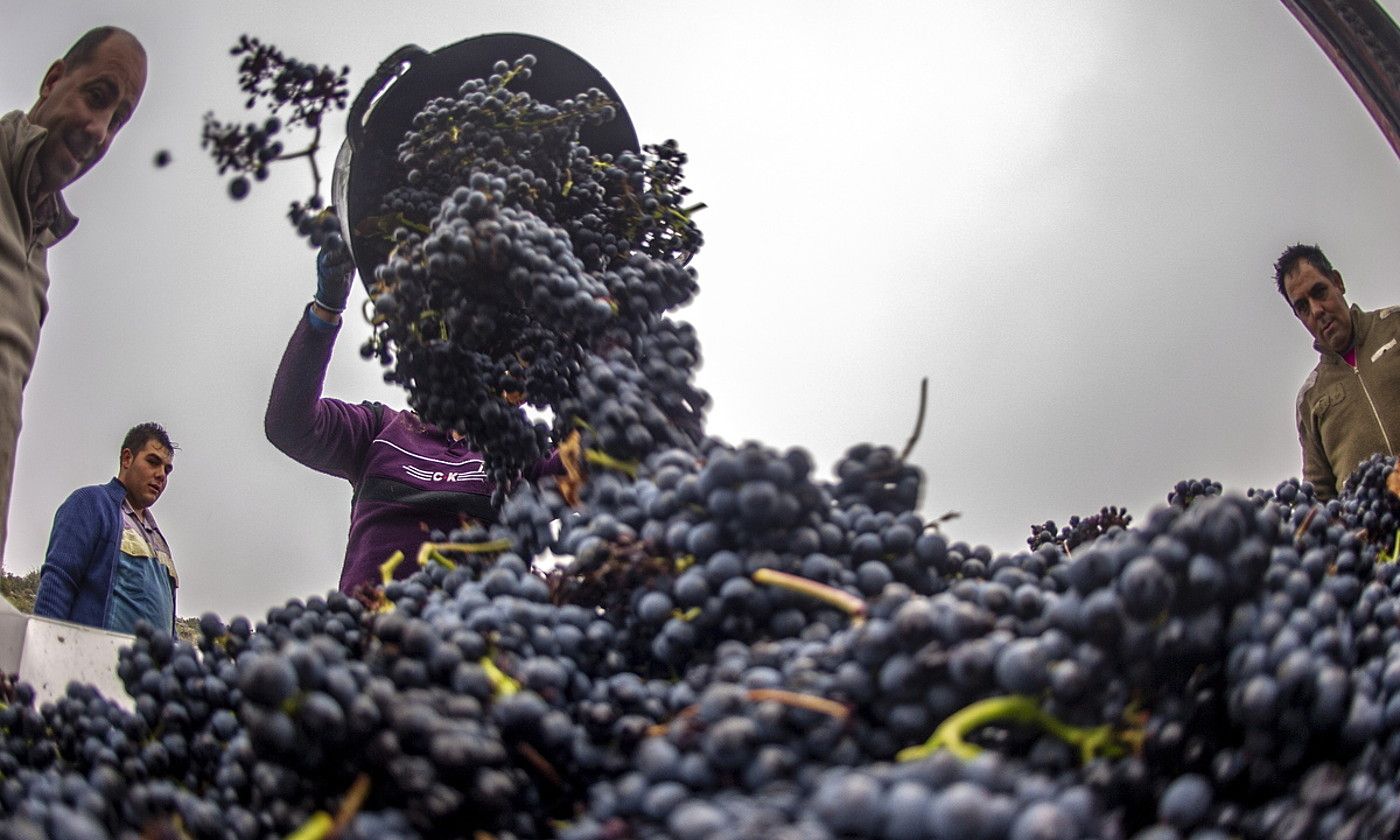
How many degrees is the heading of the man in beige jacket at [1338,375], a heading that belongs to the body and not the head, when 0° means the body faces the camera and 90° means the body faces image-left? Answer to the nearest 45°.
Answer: approximately 0°

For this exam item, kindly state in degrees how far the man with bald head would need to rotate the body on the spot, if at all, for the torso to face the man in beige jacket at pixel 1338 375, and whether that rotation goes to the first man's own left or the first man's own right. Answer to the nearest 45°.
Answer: approximately 45° to the first man's own left

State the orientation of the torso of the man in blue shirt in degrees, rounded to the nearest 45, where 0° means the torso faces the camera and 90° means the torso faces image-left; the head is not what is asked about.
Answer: approximately 315°

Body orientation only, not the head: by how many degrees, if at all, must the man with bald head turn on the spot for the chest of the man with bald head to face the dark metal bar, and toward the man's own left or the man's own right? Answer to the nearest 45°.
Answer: approximately 45° to the man's own left

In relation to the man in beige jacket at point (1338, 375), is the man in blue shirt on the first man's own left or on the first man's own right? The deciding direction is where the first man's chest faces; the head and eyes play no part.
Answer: on the first man's own right

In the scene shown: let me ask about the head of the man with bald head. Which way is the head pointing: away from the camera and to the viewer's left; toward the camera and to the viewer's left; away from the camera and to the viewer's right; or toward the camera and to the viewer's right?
toward the camera and to the viewer's right
